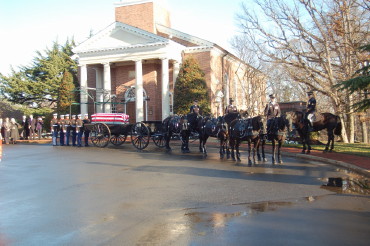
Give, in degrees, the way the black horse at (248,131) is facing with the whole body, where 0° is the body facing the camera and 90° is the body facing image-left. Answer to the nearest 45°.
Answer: approximately 315°

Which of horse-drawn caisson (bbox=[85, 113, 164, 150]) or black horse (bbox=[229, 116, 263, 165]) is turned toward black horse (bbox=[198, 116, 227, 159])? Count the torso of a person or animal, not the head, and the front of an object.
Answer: the horse-drawn caisson

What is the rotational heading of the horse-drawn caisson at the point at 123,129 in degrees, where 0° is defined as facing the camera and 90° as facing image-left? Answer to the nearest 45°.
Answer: approximately 315°

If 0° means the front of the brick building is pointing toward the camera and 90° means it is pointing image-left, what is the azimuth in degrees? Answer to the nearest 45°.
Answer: approximately 45°

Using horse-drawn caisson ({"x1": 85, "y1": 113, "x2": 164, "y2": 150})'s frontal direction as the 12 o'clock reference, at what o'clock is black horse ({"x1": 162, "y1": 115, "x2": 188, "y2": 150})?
The black horse is roughly at 12 o'clock from the horse-drawn caisson.

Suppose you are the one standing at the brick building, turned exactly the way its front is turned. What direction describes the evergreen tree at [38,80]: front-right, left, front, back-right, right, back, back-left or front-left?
right

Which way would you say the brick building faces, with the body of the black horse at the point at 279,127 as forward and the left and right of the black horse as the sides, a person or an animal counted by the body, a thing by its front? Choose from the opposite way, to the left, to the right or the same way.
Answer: to the right

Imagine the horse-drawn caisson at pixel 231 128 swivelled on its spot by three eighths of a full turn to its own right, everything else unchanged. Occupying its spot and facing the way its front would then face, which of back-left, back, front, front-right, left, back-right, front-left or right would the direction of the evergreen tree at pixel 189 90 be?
right
